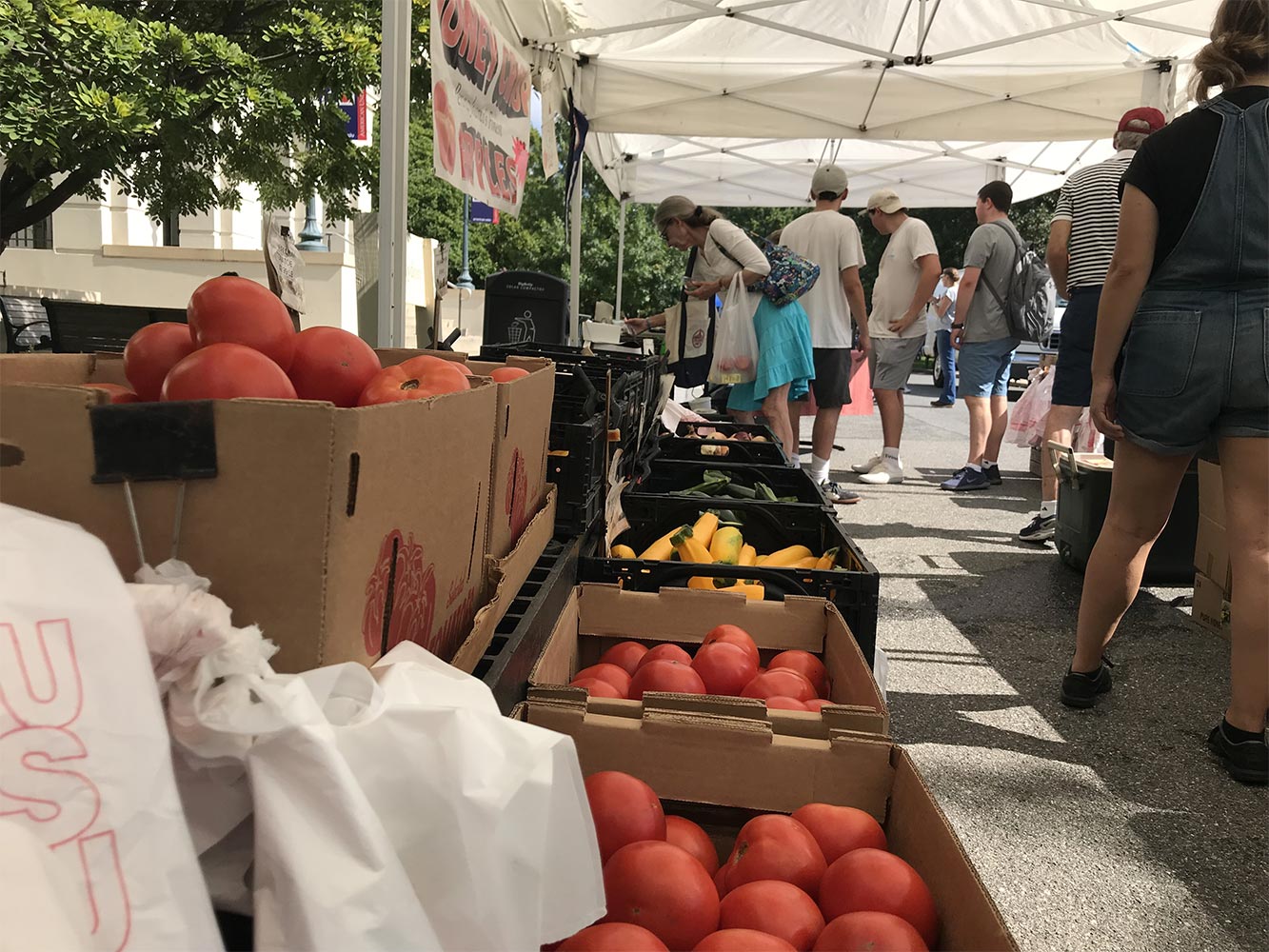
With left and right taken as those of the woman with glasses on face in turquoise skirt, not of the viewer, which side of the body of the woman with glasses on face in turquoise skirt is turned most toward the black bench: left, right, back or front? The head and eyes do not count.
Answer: front

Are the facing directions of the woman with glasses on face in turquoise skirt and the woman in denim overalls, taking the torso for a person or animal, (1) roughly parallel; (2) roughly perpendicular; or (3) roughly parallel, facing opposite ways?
roughly perpendicular

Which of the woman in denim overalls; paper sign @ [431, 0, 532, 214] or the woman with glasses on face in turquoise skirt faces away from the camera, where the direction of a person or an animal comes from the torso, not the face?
the woman in denim overalls

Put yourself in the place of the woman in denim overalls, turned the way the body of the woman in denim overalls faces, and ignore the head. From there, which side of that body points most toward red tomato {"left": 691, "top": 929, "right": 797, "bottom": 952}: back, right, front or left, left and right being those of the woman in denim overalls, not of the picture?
back

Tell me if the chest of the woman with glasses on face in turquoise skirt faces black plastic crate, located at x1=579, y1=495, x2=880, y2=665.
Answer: no

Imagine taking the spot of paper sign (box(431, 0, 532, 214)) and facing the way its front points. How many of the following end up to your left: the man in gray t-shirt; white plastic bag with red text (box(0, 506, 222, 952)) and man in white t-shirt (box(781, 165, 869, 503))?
2

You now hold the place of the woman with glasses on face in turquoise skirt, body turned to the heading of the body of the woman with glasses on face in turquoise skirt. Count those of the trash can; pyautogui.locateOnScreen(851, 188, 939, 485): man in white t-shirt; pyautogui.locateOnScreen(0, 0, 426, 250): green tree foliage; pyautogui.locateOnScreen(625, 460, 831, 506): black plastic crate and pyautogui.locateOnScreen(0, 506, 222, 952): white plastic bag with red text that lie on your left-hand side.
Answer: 2

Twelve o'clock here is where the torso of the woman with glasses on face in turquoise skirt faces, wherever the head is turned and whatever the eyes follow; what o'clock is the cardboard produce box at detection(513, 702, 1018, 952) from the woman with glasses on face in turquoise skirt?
The cardboard produce box is roughly at 9 o'clock from the woman with glasses on face in turquoise skirt.

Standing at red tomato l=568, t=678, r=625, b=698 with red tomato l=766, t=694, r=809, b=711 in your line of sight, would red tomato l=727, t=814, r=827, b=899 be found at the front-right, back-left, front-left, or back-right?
front-right

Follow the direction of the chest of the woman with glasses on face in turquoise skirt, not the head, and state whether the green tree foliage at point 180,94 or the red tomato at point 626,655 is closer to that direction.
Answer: the green tree foliage

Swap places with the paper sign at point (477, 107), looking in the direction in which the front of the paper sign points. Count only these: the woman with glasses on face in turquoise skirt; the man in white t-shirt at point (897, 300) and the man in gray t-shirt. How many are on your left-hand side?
3

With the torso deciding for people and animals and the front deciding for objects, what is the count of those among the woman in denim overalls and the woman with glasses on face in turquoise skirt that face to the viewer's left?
1

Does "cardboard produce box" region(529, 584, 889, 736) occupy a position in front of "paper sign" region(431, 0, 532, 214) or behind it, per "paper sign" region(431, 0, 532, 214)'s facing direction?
in front

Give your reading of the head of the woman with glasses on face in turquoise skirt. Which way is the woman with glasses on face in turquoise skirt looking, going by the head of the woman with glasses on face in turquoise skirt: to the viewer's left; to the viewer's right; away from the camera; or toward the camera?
to the viewer's left

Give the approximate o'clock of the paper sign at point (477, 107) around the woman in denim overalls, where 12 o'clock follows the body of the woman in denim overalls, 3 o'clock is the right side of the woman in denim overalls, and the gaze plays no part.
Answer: The paper sign is roughly at 9 o'clock from the woman in denim overalls.

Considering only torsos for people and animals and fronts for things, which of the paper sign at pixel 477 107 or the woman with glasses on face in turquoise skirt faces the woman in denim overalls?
the paper sign

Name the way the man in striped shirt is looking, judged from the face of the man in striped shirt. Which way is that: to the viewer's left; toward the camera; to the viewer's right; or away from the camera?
away from the camera

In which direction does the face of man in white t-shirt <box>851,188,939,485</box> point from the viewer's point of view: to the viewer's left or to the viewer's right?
to the viewer's left

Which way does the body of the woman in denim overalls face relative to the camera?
away from the camera

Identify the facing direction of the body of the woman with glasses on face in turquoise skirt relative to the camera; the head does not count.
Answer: to the viewer's left

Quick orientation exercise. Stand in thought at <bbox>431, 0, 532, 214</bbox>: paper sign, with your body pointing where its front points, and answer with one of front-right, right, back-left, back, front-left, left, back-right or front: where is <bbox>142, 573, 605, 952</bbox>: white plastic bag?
front-right

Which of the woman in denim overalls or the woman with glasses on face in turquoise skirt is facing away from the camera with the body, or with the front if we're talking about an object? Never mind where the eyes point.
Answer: the woman in denim overalls
